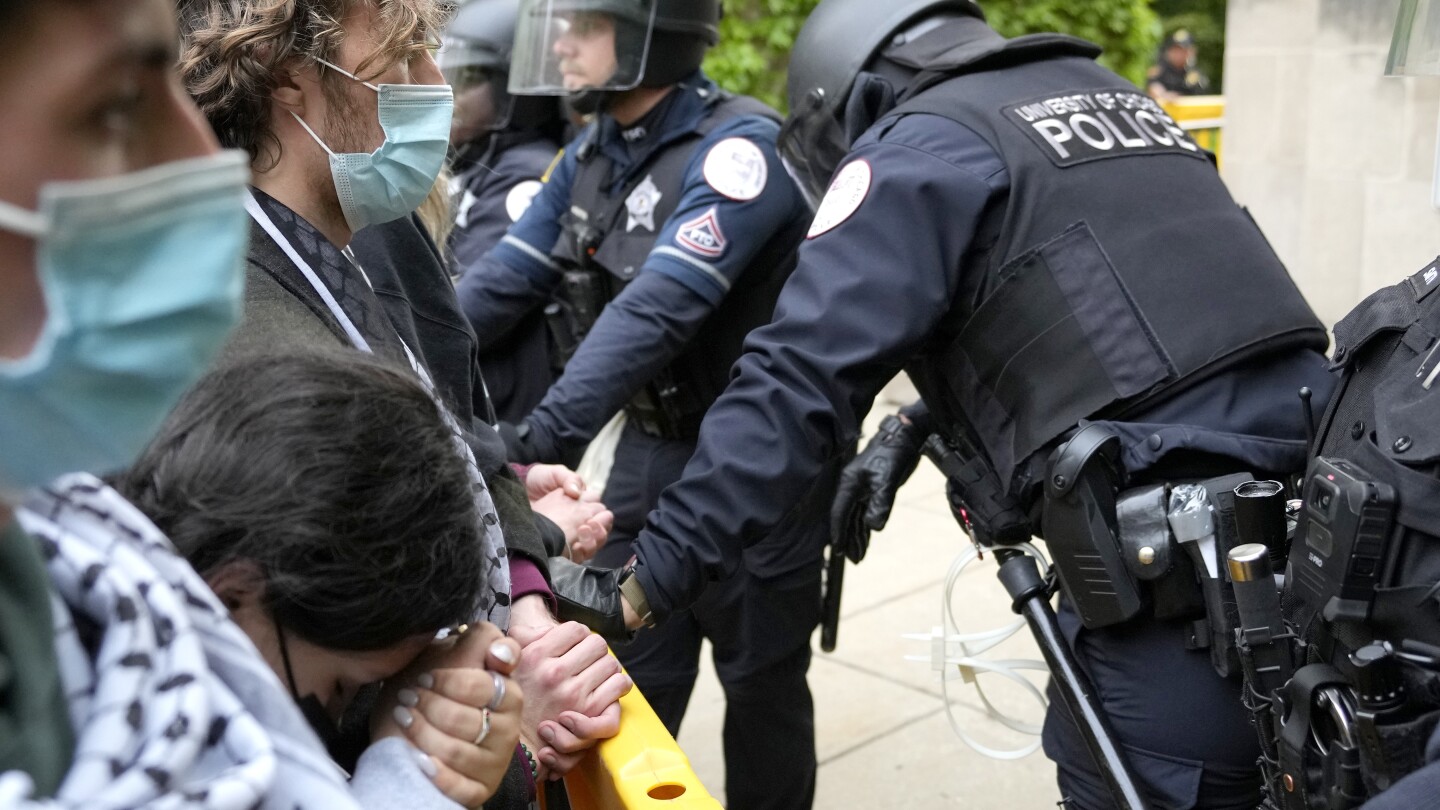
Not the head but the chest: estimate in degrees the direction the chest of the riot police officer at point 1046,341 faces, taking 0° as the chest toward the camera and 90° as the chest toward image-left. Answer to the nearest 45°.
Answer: approximately 135°

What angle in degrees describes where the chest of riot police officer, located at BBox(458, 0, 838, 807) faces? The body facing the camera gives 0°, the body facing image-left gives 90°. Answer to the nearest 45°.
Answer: approximately 45°

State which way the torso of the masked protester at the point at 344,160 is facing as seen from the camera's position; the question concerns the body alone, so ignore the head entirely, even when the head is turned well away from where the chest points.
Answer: to the viewer's right

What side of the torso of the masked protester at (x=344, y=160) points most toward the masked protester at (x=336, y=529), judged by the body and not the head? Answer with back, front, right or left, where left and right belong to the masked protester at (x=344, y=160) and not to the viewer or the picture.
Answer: right

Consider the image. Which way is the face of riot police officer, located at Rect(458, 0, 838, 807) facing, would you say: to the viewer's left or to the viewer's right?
to the viewer's left

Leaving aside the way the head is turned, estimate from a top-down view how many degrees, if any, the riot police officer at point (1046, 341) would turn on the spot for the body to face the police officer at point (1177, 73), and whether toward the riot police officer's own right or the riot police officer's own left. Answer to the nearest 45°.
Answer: approximately 45° to the riot police officer's own right

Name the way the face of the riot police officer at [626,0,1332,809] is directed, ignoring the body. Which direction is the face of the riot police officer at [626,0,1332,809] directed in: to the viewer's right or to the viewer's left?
to the viewer's left

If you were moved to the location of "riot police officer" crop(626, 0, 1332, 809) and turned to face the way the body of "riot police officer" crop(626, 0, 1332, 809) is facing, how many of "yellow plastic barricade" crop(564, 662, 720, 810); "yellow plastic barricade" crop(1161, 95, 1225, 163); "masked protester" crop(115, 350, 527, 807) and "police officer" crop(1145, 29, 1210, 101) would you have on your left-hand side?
2

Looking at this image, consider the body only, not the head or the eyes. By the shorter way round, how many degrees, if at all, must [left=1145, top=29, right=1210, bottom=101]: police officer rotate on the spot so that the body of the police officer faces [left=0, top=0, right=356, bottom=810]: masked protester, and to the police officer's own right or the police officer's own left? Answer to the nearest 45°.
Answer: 0° — they already face them

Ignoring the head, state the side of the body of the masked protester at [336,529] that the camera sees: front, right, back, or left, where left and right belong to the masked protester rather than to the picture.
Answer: right

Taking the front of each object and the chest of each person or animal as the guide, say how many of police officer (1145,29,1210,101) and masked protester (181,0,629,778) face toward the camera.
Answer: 1

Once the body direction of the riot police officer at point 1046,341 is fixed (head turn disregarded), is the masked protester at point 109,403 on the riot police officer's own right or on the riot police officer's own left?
on the riot police officer's own left

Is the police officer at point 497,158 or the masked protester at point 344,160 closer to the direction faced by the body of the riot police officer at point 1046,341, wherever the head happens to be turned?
the police officer
